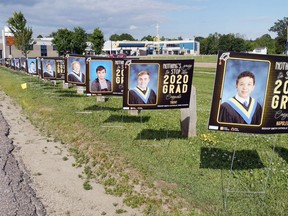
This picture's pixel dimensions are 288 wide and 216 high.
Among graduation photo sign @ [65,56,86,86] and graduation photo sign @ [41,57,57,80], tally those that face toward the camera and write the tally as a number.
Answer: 2

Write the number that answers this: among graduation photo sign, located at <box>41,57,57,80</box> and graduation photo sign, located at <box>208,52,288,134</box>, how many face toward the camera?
2

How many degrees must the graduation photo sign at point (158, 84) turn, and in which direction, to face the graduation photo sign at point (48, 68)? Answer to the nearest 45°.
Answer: approximately 135° to its right

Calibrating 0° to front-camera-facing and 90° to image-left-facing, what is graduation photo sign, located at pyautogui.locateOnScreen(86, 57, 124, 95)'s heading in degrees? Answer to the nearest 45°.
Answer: approximately 0°

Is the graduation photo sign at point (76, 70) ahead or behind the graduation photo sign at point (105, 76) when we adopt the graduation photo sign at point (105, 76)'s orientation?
behind

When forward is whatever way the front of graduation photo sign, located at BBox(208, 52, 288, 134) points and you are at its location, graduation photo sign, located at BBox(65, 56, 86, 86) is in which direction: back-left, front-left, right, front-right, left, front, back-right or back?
back-right

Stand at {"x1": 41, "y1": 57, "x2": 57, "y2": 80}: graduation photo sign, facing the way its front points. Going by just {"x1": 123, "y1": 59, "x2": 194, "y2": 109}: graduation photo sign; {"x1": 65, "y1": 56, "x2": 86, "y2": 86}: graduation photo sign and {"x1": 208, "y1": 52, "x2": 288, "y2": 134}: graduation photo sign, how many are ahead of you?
3
